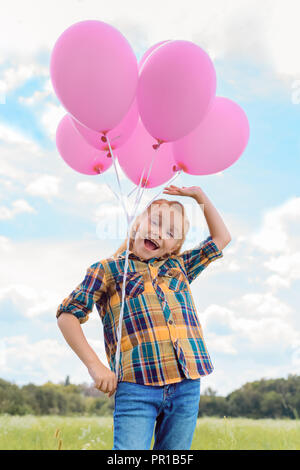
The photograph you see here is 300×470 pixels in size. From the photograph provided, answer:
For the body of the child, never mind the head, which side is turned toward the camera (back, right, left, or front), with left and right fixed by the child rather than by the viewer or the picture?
front
